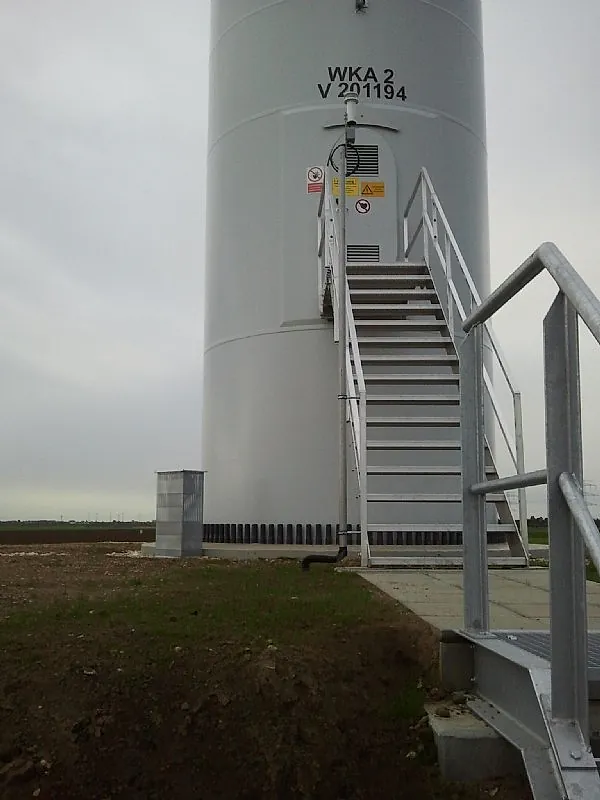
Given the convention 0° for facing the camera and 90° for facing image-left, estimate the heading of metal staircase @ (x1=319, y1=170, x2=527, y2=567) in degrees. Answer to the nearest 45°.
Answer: approximately 0°
